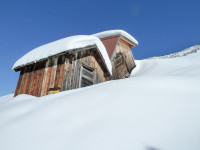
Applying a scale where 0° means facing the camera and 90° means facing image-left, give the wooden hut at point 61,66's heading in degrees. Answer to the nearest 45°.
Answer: approximately 315°
